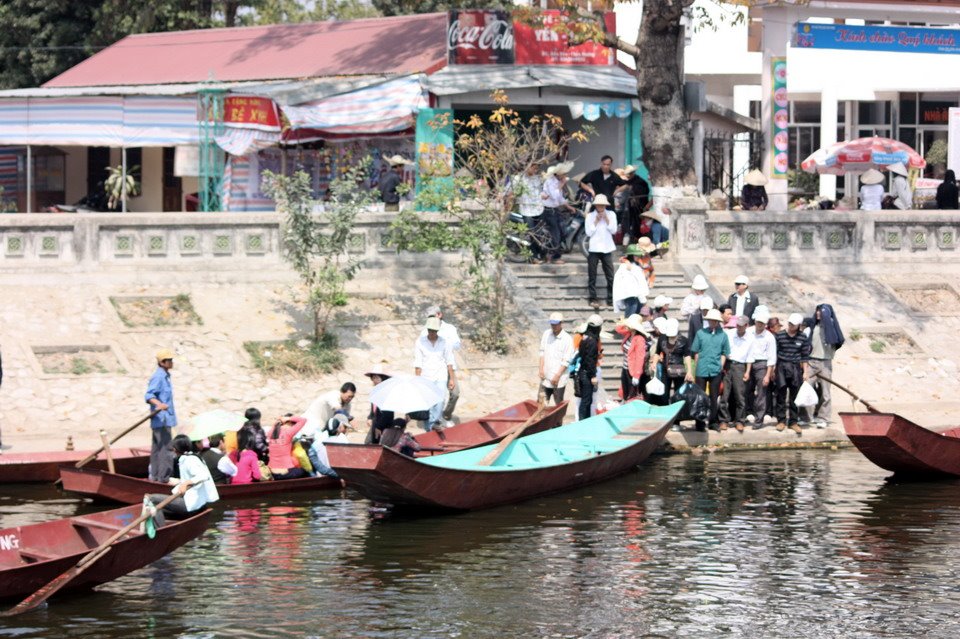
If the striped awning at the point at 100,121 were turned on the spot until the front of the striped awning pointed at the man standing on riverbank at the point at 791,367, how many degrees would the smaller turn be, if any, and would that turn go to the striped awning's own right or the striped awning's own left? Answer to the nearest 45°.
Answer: approximately 45° to the striped awning's own left

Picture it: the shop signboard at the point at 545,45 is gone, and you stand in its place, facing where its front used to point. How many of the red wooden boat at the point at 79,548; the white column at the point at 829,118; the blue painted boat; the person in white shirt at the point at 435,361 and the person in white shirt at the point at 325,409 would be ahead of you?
4

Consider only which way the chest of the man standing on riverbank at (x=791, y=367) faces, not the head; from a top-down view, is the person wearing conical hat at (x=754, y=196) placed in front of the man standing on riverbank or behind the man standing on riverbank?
behind

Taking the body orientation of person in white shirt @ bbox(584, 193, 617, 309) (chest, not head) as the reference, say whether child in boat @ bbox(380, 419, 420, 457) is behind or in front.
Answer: in front

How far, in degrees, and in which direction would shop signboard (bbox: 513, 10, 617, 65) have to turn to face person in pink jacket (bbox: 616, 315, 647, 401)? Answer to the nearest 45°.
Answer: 0° — it already faces them

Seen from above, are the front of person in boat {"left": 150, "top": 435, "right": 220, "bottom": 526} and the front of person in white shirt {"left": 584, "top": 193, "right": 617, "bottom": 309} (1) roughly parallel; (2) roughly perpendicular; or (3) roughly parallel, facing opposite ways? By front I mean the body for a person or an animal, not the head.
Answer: roughly perpendicular

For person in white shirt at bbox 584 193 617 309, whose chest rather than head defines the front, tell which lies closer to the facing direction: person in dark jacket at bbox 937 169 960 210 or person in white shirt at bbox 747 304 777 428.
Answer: the person in white shirt

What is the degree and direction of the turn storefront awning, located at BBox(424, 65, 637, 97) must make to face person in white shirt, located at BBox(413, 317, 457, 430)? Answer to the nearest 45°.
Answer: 0° — it already faces them

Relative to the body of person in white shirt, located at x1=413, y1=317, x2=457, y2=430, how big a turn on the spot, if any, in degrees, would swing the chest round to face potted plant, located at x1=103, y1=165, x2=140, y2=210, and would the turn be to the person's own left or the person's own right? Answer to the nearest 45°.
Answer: approximately 135° to the person's own right

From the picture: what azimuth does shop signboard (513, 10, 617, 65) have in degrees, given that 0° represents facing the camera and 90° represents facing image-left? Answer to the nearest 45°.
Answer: approximately 0°
